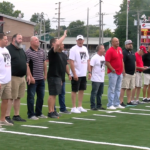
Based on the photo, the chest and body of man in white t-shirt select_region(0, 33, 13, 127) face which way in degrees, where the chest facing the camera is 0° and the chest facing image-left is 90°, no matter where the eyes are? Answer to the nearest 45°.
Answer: approximately 315°

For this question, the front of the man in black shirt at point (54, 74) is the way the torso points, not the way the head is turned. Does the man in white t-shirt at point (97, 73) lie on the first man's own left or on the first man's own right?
on the first man's own left

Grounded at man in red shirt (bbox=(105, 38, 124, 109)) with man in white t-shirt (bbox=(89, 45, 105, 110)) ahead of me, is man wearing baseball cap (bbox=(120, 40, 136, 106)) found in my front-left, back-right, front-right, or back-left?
back-right

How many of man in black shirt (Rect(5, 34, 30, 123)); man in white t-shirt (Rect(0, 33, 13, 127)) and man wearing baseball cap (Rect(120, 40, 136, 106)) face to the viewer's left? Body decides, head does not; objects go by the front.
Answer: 0

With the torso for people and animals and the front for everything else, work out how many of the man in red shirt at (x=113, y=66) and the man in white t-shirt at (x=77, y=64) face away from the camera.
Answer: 0

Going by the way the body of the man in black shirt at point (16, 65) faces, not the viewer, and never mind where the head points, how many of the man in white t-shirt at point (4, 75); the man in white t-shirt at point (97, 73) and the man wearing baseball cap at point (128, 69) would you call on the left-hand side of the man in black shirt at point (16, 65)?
2

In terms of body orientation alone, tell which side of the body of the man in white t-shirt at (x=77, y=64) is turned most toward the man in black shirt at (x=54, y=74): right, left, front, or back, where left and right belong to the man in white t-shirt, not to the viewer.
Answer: right

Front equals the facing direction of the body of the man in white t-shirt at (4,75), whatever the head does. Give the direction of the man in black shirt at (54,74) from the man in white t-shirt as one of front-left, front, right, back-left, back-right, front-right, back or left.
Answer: left

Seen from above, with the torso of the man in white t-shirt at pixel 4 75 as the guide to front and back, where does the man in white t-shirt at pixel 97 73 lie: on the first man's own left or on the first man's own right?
on the first man's own left

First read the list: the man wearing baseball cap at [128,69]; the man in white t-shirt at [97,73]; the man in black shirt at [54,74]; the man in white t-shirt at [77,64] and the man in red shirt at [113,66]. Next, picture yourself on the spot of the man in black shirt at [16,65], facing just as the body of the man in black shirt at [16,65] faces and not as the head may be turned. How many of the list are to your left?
5

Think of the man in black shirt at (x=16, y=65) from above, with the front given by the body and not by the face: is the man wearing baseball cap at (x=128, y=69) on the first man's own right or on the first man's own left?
on the first man's own left

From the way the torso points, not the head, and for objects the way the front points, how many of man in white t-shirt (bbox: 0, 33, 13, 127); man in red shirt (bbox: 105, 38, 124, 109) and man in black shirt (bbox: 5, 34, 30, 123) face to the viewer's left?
0

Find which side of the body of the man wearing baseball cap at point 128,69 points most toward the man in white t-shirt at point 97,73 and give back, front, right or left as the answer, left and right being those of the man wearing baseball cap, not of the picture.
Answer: right

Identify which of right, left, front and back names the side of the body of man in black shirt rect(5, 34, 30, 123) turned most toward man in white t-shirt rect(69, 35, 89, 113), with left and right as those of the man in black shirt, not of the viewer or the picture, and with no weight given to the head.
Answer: left
